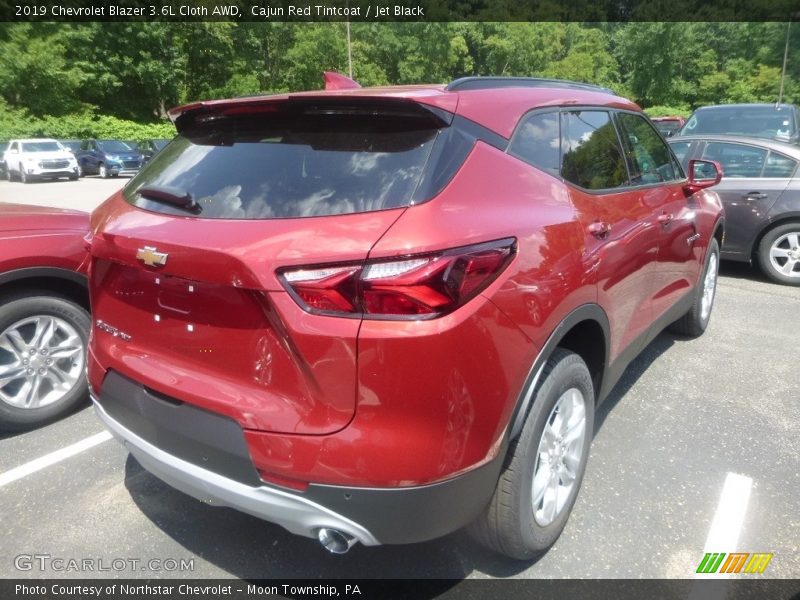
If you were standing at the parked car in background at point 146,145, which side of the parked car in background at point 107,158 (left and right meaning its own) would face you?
left

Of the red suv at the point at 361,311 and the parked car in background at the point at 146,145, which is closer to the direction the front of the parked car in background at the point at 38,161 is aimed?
the red suv

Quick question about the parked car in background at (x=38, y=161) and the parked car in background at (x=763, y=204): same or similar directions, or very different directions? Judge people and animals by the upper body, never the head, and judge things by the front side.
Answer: very different directions

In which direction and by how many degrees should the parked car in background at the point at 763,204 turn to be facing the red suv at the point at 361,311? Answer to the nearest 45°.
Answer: approximately 90° to its left

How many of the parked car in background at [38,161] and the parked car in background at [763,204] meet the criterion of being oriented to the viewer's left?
1

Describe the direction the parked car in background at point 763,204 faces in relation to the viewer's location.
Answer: facing to the left of the viewer

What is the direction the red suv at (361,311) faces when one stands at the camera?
facing away from the viewer and to the right of the viewer

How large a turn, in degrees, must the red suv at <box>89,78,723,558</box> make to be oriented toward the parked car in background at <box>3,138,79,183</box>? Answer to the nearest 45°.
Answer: approximately 90° to its left
